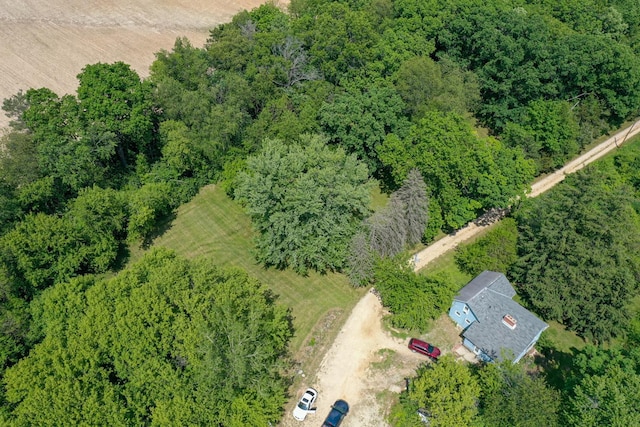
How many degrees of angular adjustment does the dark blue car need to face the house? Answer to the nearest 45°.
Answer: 0° — it already faces it

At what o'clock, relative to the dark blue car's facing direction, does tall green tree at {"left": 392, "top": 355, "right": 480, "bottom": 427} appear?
The tall green tree is roughly at 1 o'clock from the dark blue car.

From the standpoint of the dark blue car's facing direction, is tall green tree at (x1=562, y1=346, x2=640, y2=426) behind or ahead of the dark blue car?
ahead

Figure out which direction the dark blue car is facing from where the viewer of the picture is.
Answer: facing away from the viewer and to the right of the viewer

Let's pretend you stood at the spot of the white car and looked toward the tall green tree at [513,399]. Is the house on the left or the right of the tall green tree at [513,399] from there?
left

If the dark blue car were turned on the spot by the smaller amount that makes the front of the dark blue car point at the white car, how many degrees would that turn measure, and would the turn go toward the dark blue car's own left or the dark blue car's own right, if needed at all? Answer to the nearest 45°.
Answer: approximately 135° to the dark blue car's own left

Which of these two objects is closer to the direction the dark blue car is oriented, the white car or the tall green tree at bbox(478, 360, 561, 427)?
the tall green tree

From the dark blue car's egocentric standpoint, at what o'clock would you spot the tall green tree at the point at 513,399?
The tall green tree is roughly at 1 o'clock from the dark blue car.

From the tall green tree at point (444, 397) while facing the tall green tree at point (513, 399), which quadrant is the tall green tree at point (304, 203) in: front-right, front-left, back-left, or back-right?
back-left
